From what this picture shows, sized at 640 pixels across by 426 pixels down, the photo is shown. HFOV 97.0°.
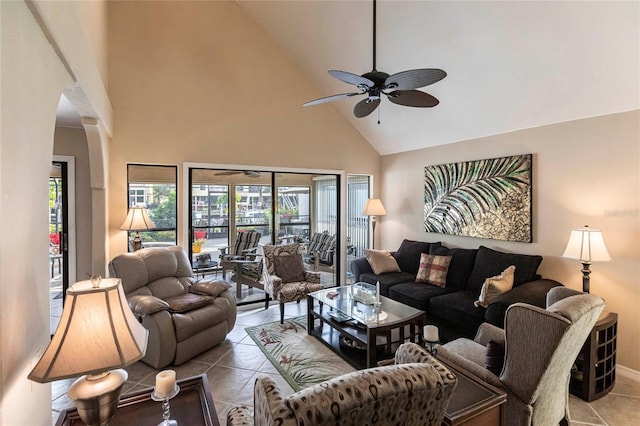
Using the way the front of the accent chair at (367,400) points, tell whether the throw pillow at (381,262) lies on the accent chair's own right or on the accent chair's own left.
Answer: on the accent chair's own right

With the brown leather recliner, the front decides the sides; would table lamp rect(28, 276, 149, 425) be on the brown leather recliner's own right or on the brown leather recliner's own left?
on the brown leather recliner's own right

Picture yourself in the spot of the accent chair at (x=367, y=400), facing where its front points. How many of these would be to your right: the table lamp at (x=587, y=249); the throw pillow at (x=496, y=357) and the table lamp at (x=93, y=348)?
2

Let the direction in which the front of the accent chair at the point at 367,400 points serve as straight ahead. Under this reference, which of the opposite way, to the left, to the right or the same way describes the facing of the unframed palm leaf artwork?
to the left

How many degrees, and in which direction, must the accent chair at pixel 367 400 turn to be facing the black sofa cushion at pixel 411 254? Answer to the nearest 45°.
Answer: approximately 45° to its right

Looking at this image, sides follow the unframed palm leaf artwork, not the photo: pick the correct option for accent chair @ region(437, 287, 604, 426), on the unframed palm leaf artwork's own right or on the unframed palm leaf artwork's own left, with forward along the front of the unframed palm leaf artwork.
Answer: on the unframed palm leaf artwork's own left

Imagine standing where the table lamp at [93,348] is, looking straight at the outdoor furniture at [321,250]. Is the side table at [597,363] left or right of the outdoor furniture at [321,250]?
right

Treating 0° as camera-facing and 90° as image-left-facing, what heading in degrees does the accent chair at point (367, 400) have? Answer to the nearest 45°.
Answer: approximately 135°

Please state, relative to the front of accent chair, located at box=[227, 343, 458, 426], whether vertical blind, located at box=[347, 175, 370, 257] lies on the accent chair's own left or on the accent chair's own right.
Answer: on the accent chair's own right
